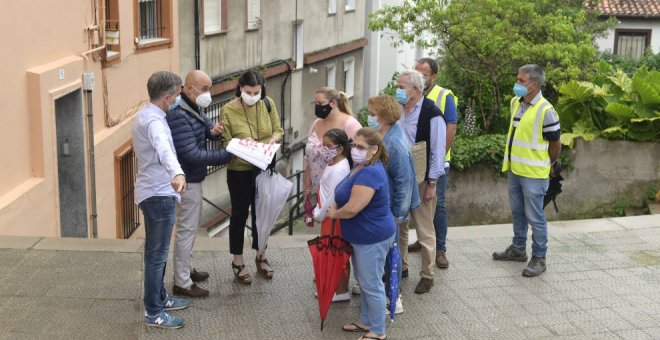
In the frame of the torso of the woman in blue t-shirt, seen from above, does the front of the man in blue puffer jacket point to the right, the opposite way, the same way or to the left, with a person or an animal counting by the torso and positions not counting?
the opposite way

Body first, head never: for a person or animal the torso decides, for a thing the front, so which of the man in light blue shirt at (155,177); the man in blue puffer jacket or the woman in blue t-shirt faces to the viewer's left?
the woman in blue t-shirt

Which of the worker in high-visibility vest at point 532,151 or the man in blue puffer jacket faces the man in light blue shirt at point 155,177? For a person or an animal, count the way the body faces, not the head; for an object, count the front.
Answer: the worker in high-visibility vest

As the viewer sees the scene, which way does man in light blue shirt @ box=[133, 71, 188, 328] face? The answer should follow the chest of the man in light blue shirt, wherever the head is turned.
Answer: to the viewer's right

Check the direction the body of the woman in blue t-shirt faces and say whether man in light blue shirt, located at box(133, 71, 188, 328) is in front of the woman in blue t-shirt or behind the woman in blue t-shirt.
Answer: in front

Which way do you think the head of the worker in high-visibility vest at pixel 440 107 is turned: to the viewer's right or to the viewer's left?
to the viewer's left

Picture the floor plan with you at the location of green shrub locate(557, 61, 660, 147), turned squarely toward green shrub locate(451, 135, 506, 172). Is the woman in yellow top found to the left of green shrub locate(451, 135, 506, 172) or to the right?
left

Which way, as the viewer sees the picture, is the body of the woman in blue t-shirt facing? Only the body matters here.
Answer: to the viewer's left

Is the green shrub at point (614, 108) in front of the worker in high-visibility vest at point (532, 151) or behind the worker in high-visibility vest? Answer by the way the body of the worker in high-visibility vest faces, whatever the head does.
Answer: behind

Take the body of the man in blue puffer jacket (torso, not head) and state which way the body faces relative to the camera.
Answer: to the viewer's right
